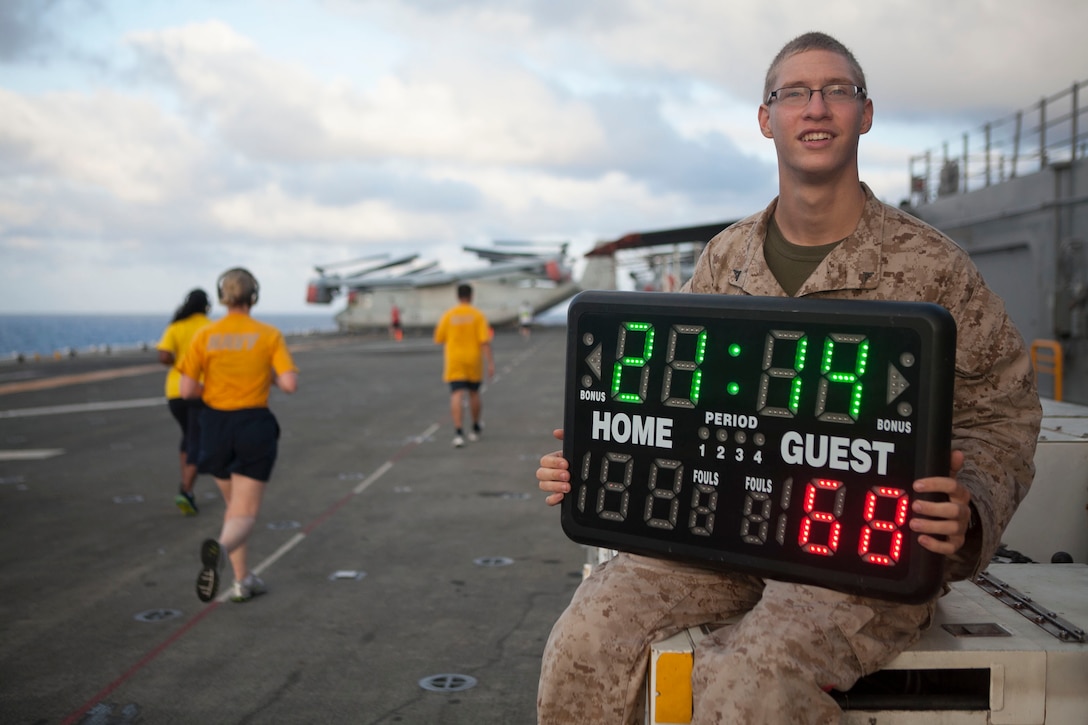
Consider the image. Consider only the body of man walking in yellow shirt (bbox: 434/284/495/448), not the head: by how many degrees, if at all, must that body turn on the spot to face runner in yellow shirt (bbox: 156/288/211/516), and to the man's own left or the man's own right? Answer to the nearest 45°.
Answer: approximately 135° to the man's own left

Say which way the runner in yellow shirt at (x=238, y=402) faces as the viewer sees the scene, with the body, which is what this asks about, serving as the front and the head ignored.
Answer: away from the camera

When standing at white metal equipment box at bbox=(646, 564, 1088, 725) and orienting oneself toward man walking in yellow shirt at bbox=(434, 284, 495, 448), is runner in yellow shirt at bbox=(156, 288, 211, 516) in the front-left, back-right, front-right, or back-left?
front-left

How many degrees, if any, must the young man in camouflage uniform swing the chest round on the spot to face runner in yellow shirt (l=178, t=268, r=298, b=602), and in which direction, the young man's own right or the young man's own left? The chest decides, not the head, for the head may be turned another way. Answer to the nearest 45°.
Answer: approximately 90° to the young man's own right

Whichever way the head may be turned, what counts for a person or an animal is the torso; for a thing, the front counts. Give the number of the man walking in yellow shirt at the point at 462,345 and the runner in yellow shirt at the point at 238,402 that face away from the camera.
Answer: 2

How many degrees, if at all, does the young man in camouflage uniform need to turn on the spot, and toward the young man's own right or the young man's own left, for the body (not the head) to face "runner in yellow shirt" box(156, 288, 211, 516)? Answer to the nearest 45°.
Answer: approximately 90° to the young man's own right

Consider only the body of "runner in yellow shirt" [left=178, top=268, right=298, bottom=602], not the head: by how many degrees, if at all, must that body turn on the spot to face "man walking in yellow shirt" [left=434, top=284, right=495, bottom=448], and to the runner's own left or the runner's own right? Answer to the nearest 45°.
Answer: approximately 45° to the runner's own right

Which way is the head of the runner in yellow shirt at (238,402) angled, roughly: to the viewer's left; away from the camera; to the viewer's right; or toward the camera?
away from the camera

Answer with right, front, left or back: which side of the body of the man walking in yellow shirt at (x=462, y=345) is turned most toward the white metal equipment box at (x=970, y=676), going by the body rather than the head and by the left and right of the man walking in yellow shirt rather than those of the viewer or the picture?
back

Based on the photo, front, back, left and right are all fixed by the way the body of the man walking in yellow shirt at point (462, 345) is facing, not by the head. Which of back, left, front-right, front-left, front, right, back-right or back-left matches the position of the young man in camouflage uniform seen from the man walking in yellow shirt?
back

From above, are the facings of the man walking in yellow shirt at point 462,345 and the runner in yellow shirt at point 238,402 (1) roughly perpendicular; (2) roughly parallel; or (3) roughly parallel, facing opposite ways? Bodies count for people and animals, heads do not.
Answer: roughly parallel

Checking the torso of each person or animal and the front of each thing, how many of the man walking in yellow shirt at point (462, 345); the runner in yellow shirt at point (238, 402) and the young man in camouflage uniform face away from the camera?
2

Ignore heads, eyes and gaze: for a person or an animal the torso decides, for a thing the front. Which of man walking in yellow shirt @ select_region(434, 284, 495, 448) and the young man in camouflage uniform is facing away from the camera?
the man walking in yellow shirt

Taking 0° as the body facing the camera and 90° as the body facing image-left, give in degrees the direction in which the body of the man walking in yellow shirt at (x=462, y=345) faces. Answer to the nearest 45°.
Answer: approximately 180°

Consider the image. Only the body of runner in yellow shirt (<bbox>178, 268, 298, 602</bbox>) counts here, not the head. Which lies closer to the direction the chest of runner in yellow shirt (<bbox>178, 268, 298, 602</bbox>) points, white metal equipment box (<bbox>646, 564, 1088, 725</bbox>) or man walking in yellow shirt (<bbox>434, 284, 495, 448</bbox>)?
the man walking in yellow shirt

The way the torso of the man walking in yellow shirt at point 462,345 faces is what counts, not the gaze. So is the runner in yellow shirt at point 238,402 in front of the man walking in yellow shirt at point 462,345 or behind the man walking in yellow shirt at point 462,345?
behind
